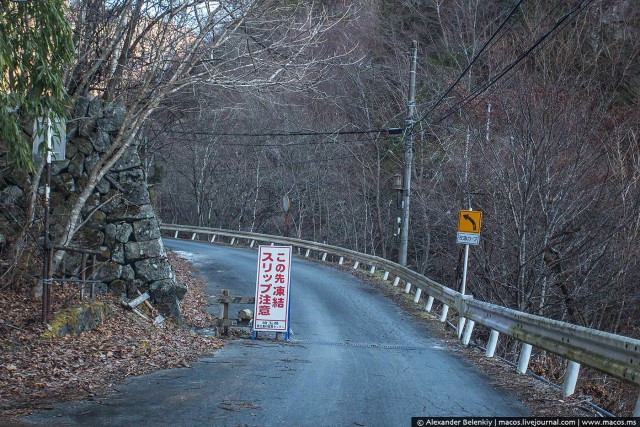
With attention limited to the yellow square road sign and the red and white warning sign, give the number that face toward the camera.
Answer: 2

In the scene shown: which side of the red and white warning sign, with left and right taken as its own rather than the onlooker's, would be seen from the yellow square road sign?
left

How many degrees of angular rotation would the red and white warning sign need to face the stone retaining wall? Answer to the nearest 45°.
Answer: approximately 90° to its right

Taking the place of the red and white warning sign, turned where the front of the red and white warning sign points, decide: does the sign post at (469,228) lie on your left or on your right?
on your left

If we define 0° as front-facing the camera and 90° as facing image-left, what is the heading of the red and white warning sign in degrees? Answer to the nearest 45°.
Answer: approximately 0°

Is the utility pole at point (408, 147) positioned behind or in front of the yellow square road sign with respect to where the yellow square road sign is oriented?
behind

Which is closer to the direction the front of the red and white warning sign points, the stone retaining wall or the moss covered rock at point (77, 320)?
the moss covered rock

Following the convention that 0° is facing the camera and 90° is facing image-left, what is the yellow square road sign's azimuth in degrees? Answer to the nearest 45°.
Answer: approximately 0°

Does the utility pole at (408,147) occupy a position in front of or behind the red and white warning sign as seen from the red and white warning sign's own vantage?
behind

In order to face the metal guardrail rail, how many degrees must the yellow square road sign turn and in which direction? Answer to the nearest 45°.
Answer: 0° — it already faces it

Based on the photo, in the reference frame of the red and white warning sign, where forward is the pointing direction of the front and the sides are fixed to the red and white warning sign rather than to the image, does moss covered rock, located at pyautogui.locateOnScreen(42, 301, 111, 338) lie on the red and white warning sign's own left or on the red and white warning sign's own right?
on the red and white warning sign's own right

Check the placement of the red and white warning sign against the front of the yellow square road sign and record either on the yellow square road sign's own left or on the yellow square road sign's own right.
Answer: on the yellow square road sign's own right
